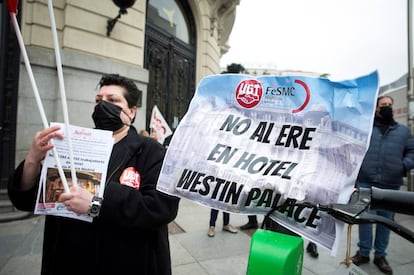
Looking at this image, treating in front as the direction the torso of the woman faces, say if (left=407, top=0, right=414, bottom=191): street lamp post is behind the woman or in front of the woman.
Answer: behind
